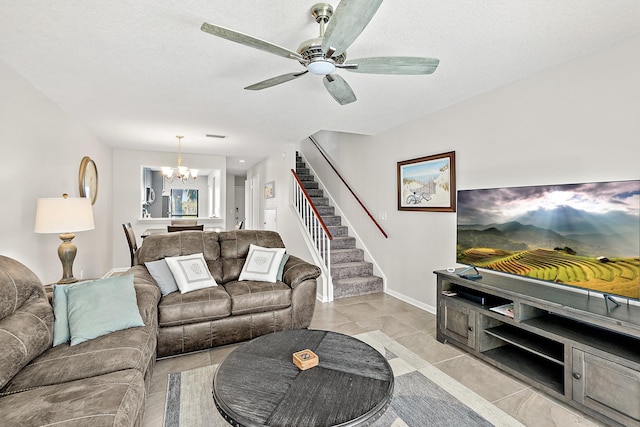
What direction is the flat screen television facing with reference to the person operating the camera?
facing the viewer and to the left of the viewer

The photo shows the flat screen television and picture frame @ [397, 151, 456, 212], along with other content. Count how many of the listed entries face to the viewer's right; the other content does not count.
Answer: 0

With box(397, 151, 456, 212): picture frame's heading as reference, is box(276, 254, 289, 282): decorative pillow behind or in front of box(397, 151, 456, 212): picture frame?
in front

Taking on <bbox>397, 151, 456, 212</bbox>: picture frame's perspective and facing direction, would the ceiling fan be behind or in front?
in front

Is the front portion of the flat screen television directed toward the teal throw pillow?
yes

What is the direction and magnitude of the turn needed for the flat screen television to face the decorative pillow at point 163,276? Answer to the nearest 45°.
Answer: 0° — it already faces it

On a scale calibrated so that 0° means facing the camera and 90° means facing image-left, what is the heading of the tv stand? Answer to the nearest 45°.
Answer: approximately 45°

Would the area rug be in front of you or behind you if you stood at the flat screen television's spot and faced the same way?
in front

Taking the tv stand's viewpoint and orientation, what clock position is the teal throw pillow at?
The teal throw pillow is roughly at 12 o'clock from the tv stand.

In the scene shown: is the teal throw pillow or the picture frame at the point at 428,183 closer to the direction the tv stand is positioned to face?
the teal throw pillow

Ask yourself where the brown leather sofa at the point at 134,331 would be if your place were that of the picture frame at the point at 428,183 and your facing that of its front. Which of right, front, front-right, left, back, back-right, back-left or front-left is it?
front

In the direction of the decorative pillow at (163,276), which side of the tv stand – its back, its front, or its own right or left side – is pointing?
front
